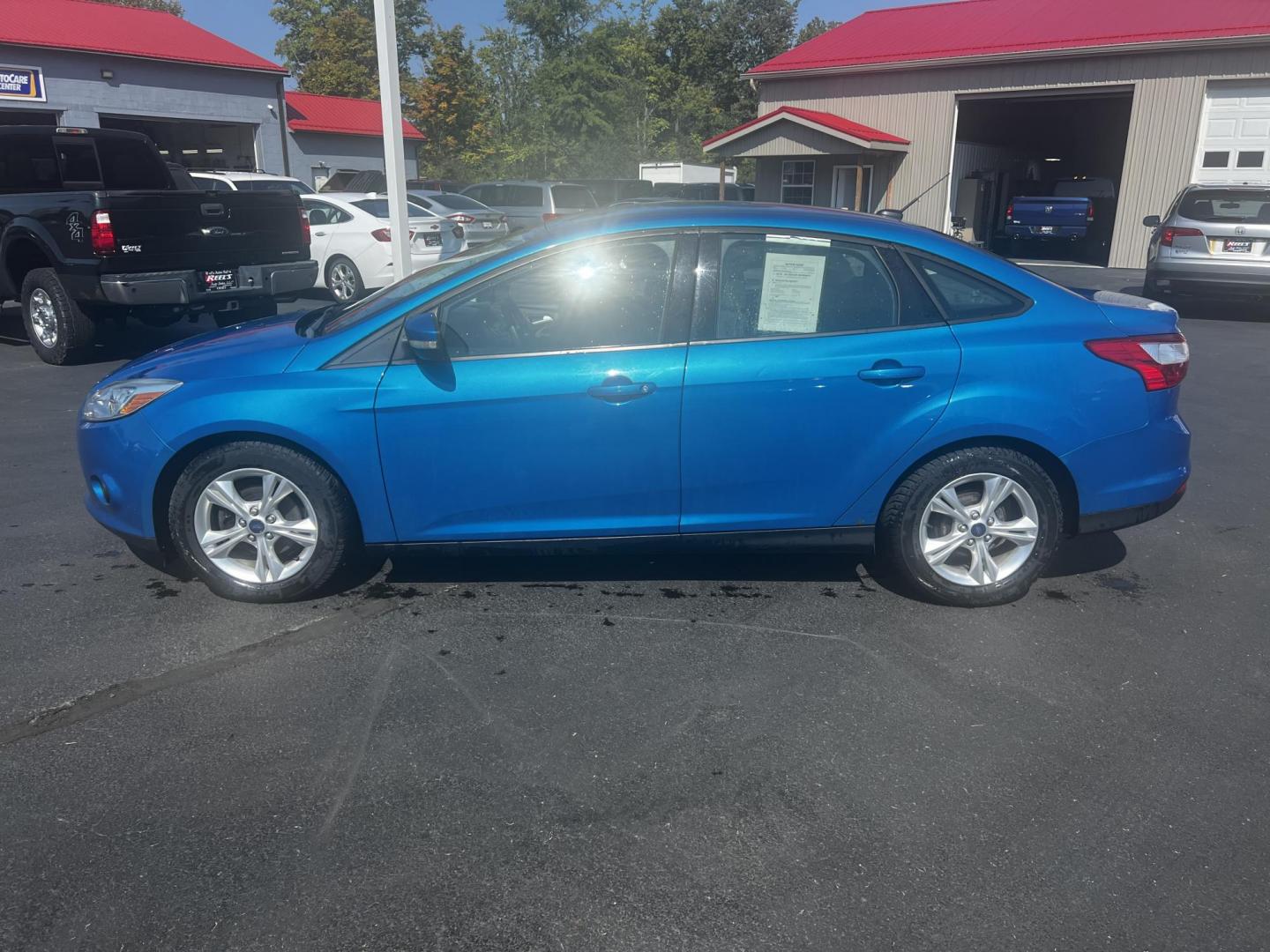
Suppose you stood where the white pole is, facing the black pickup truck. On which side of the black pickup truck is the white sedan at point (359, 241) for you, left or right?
right

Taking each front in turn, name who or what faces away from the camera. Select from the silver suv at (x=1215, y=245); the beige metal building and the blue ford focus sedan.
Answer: the silver suv

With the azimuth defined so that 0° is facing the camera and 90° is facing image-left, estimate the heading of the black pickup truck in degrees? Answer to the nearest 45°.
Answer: approximately 135°

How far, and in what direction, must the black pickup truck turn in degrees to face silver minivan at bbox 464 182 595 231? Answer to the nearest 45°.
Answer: approximately 90° to its right

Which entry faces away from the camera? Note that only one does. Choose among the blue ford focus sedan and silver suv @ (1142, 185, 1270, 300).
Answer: the silver suv

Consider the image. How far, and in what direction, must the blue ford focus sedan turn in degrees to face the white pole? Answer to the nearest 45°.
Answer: approximately 45° to its right

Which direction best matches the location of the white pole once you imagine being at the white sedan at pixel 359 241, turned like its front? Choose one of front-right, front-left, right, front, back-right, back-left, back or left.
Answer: back-left

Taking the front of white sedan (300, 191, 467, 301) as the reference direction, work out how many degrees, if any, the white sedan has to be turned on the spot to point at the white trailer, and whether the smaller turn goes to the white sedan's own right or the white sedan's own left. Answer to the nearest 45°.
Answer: approximately 90° to the white sedan's own right

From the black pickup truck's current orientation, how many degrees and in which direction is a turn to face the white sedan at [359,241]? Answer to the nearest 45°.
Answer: approximately 90° to its right

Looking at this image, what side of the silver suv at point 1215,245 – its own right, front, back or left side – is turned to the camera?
back

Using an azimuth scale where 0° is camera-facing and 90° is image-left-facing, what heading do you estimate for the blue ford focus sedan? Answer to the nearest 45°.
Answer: approximately 90°

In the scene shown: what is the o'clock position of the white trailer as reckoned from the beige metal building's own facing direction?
The white trailer is roughly at 3 o'clock from the beige metal building.

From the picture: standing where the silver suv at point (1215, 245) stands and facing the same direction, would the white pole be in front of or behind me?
behind

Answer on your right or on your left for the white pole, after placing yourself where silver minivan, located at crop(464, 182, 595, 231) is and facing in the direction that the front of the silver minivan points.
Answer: on your left

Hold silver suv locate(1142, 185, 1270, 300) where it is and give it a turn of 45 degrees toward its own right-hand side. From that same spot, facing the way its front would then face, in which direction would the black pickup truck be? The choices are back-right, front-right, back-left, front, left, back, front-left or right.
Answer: back

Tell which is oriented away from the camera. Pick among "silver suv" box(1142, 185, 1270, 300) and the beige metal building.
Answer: the silver suv

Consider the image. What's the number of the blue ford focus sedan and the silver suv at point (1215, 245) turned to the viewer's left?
1
